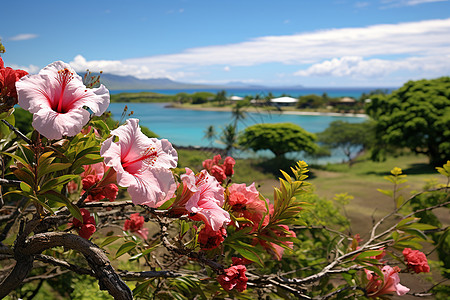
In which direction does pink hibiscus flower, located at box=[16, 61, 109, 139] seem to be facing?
toward the camera

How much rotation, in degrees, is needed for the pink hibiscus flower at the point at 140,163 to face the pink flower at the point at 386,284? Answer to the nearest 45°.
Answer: approximately 90° to its left

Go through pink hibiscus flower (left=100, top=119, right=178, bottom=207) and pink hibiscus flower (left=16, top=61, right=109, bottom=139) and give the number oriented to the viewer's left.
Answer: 0

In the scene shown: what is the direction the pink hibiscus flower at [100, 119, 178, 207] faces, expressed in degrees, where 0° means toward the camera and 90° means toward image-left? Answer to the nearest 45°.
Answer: approximately 315°
